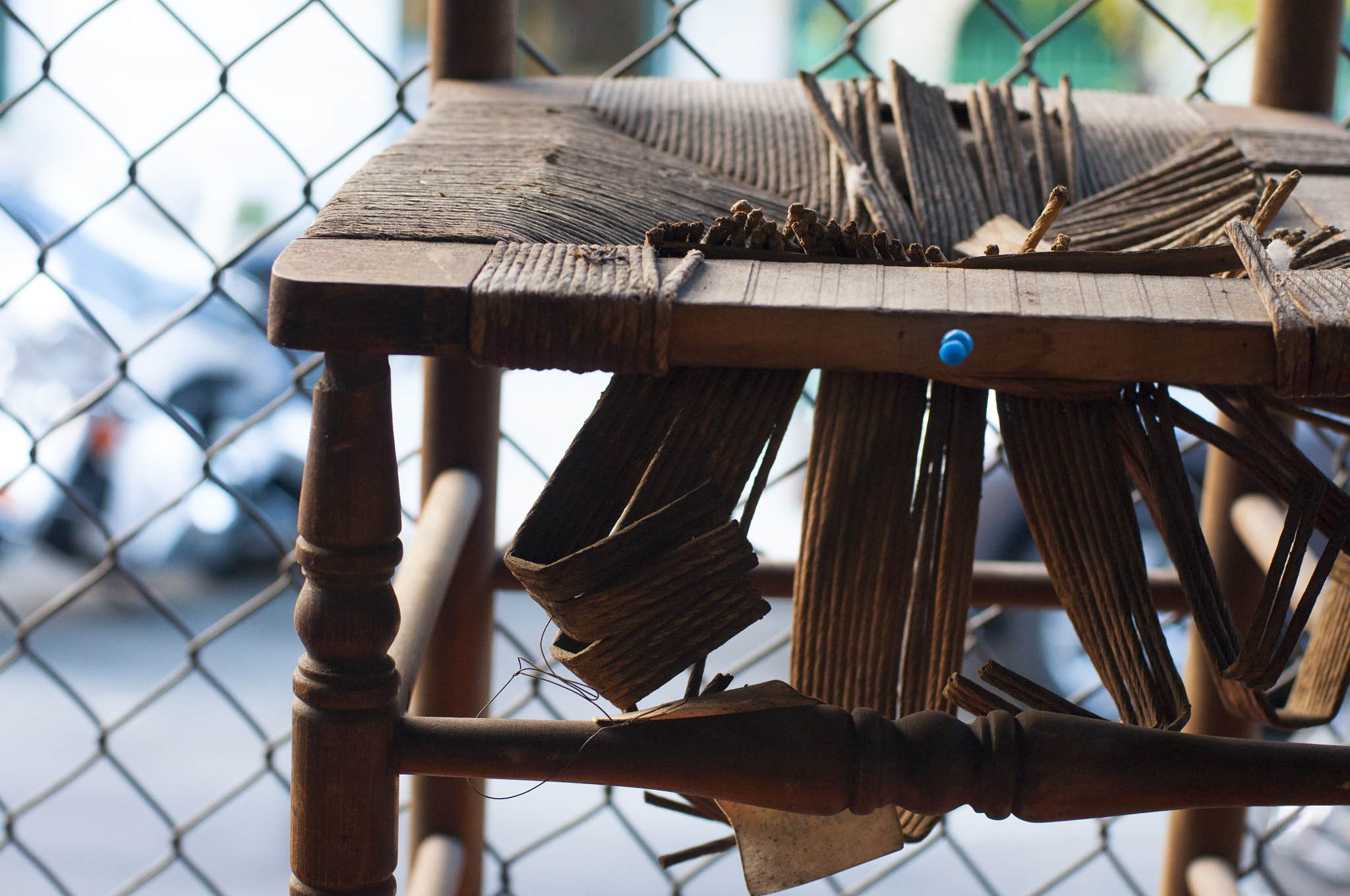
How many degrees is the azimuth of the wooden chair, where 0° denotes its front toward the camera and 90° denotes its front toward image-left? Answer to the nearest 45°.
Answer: approximately 0°
